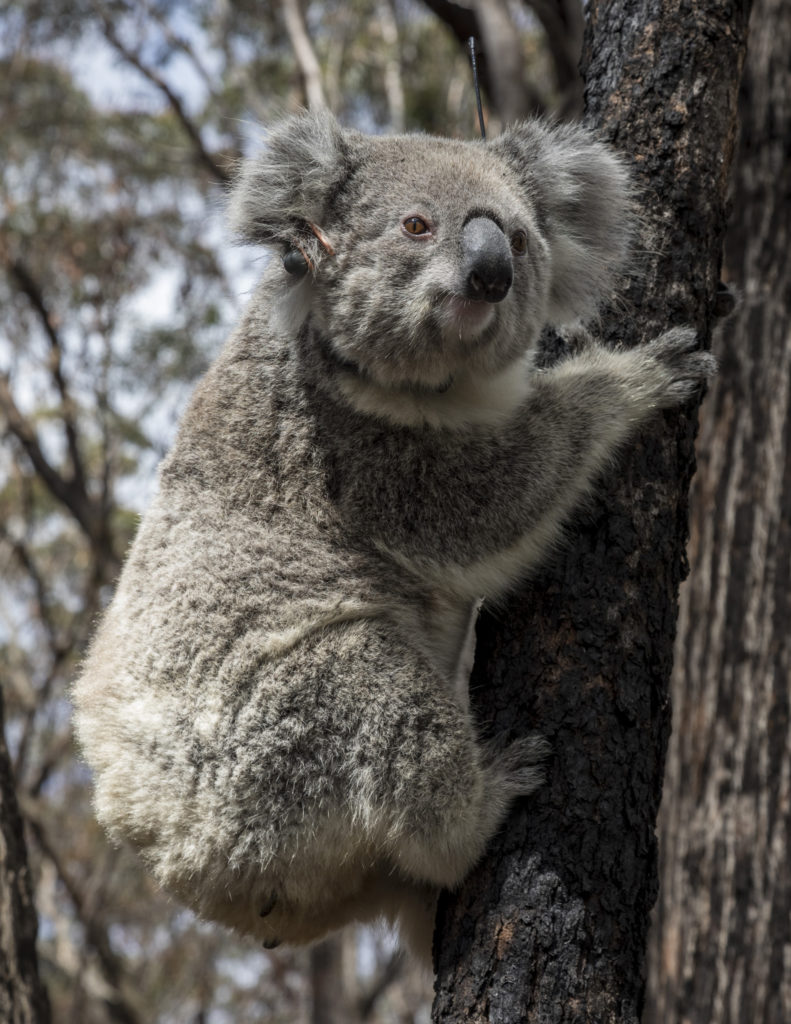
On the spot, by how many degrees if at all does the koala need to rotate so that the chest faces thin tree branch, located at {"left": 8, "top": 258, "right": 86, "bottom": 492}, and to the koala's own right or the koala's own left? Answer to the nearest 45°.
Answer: approximately 135° to the koala's own left

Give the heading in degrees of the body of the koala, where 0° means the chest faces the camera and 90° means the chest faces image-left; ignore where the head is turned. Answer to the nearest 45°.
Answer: approximately 270°

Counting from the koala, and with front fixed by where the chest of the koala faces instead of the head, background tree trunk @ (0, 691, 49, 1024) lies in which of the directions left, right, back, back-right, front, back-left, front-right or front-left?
back-left
